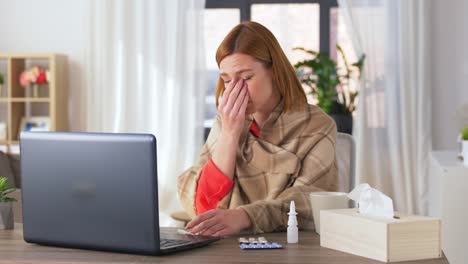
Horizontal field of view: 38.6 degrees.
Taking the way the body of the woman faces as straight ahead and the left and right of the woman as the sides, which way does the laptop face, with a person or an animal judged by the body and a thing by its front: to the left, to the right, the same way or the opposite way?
the opposite way

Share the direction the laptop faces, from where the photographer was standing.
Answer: facing away from the viewer and to the right of the viewer

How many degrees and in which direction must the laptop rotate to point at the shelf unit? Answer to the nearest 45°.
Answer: approximately 45° to its left

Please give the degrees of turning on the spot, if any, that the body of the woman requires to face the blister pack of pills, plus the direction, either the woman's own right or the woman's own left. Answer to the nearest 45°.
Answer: approximately 45° to the woman's own left

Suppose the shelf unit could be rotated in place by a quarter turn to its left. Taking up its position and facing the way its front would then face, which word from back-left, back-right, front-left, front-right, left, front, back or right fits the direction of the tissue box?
front-right

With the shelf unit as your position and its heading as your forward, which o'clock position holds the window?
The window is roughly at 8 o'clock from the shelf unit.

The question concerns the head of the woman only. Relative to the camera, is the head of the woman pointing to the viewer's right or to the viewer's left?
to the viewer's left

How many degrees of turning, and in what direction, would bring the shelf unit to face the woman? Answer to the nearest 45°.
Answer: approximately 45° to its left

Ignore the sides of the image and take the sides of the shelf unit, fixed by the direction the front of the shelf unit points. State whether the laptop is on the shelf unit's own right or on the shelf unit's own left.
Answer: on the shelf unit's own left

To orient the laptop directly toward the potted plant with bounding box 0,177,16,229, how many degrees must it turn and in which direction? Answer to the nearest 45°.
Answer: approximately 90° to its left
